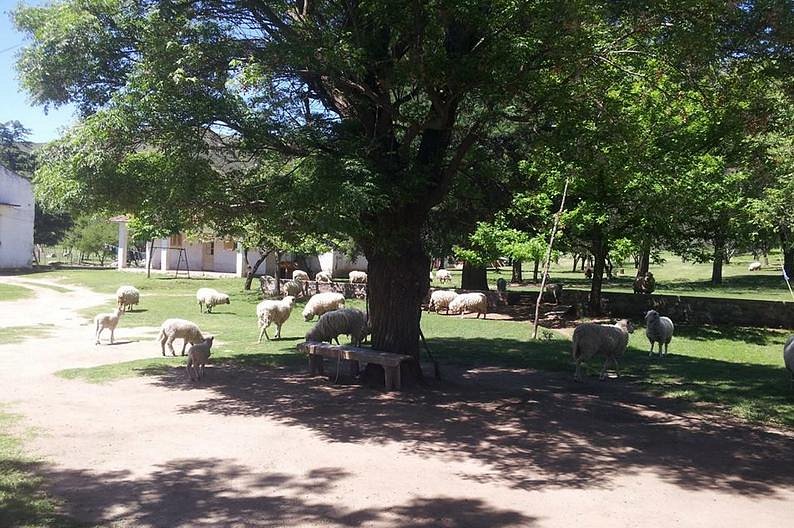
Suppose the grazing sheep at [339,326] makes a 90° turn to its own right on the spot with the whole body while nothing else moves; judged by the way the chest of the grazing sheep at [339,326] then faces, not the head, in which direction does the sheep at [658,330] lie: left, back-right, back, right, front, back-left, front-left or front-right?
right

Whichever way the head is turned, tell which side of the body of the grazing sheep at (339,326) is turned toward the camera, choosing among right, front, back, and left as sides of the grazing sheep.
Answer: left

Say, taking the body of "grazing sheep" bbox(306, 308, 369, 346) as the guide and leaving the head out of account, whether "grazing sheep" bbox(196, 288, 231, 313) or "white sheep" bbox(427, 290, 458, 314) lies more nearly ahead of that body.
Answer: the grazing sheep

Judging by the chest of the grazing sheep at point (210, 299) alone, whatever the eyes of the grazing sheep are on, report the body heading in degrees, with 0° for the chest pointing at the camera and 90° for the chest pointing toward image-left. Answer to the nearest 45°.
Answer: approximately 270°

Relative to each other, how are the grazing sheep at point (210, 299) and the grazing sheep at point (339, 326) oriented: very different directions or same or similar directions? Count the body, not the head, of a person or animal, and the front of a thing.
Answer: very different directions
